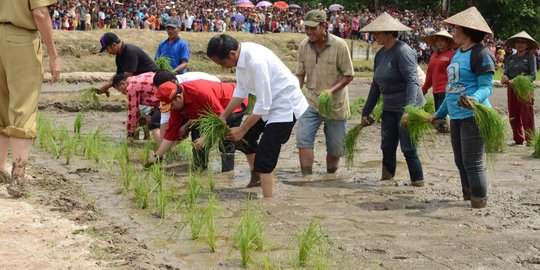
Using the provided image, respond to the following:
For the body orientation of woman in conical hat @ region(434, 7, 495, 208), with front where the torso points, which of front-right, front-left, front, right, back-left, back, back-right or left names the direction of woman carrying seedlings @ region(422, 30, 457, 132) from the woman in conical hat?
back-right

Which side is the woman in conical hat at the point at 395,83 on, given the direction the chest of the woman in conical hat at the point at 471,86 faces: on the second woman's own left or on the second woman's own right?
on the second woman's own right

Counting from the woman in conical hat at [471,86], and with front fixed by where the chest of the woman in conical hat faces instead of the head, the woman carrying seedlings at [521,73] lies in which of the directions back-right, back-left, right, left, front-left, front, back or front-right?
back-right

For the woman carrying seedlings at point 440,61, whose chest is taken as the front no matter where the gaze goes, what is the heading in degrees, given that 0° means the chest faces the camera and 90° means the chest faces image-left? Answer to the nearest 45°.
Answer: approximately 45°

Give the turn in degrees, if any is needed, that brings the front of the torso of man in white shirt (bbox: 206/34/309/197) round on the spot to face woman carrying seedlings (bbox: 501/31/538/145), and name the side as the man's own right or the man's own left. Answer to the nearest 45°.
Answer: approximately 135° to the man's own right

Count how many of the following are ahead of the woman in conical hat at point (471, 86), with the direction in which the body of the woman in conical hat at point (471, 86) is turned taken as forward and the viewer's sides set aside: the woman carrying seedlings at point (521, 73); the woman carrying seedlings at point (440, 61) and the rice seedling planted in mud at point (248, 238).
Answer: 1

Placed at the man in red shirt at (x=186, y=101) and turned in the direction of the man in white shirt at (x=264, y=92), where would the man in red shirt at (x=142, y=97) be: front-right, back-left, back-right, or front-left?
back-left

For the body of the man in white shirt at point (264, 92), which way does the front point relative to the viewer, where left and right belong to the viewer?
facing to the left of the viewer

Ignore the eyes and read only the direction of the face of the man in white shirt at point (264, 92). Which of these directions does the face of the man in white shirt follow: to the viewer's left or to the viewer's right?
to the viewer's left

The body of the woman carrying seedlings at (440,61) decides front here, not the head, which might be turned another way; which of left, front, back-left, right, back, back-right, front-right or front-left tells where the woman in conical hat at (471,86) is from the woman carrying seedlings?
front-left
